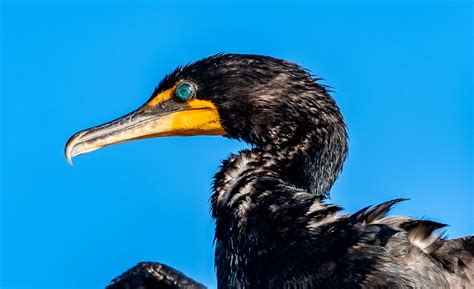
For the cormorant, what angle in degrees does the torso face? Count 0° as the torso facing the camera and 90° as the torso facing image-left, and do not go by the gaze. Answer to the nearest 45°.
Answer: approximately 90°
